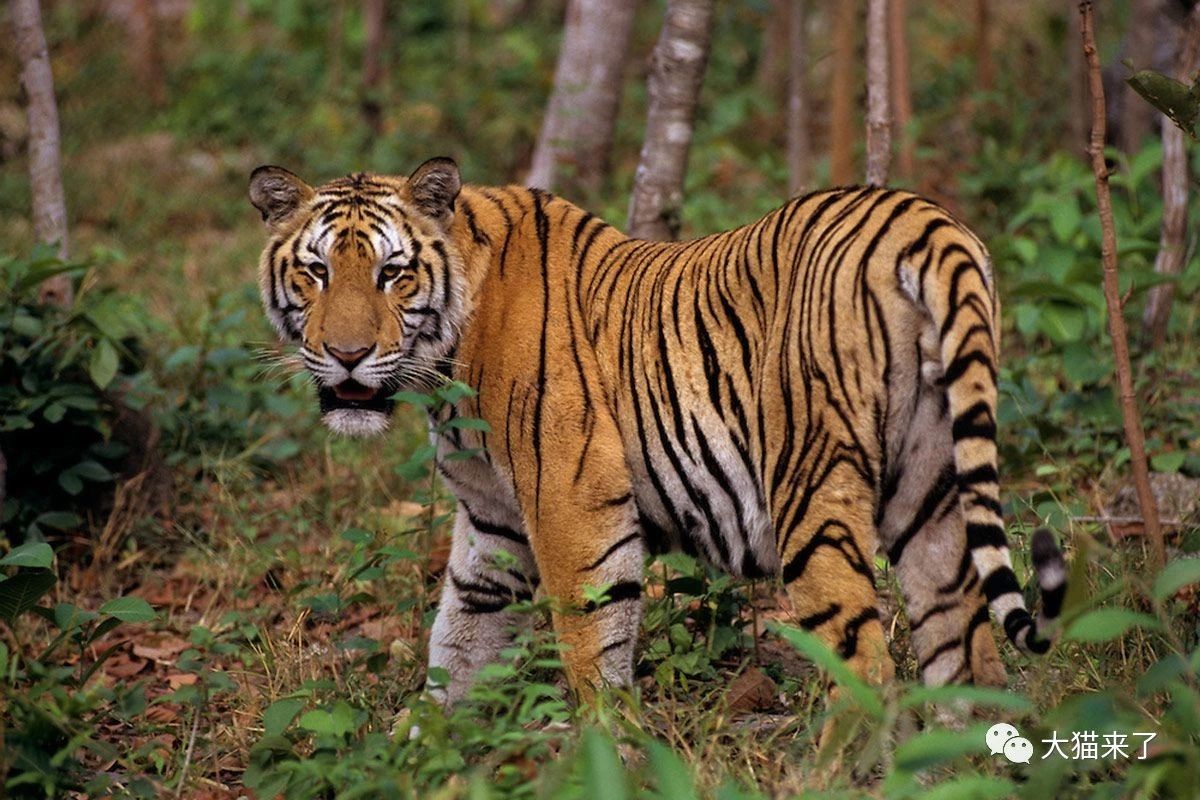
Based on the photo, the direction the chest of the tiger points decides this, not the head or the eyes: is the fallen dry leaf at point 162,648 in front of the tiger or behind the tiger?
in front

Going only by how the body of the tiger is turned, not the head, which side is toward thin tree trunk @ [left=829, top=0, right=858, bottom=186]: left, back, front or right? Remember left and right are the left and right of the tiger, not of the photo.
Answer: right

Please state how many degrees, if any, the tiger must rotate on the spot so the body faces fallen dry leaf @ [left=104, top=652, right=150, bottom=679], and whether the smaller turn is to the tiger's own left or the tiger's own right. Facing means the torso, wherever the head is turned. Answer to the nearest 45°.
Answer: approximately 45° to the tiger's own right

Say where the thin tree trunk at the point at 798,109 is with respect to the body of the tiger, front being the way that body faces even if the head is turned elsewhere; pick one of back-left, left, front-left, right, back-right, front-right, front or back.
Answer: right

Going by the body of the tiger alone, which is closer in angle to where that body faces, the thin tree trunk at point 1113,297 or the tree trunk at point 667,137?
the tree trunk

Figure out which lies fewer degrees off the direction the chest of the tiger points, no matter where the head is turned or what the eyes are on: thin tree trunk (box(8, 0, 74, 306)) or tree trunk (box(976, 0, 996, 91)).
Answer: the thin tree trunk

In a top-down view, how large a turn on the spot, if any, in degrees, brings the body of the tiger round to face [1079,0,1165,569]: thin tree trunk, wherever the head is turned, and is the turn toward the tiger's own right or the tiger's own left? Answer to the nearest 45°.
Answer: approximately 180°

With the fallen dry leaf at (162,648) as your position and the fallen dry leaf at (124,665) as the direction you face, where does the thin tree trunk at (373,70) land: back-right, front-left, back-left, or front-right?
back-right

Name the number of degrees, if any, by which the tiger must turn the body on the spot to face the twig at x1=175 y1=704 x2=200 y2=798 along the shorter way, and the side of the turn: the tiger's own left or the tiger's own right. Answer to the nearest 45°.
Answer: approximately 45° to the tiger's own left

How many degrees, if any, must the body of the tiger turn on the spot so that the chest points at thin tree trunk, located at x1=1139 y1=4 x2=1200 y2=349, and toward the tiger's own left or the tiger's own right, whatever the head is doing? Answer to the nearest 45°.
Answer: approximately 135° to the tiger's own right

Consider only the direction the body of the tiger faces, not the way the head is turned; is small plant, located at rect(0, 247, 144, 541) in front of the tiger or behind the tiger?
in front

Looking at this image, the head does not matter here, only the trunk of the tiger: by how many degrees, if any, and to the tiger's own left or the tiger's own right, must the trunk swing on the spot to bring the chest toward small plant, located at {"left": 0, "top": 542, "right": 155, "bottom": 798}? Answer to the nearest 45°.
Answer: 0° — it already faces it

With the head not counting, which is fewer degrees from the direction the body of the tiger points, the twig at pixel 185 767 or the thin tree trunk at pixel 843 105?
the twig

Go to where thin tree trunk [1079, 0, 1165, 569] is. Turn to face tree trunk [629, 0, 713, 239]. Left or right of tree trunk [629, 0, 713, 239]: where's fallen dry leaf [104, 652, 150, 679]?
left

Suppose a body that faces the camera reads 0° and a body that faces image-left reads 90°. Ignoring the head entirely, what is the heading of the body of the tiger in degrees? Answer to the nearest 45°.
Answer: approximately 90°
